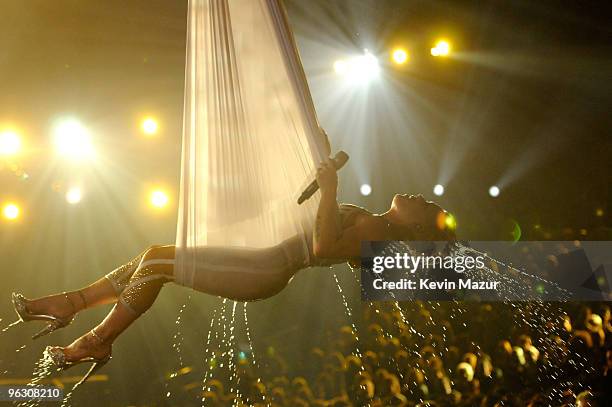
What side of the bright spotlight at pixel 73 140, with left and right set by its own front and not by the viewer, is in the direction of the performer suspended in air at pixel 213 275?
front

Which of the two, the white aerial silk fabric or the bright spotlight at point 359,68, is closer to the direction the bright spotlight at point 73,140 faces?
the white aerial silk fabric

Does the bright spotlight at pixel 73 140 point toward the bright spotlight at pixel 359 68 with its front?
no

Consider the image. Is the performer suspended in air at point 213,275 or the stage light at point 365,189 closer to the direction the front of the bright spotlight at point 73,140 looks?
the performer suspended in air

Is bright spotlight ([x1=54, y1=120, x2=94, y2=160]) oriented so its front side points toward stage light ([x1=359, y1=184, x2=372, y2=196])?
no

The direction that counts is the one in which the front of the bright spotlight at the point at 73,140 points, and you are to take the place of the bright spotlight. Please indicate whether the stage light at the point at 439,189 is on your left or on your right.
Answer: on your left

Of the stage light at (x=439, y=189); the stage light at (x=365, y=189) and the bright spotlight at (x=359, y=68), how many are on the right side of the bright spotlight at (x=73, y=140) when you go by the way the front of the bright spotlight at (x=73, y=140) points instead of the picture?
0

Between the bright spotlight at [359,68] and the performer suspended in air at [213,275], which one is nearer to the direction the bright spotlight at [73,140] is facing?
the performer suspended in air

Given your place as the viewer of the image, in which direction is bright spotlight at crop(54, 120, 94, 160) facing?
facing the viewer

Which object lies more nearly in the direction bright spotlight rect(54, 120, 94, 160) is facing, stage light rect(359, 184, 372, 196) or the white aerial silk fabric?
the white aerial silk fabric
